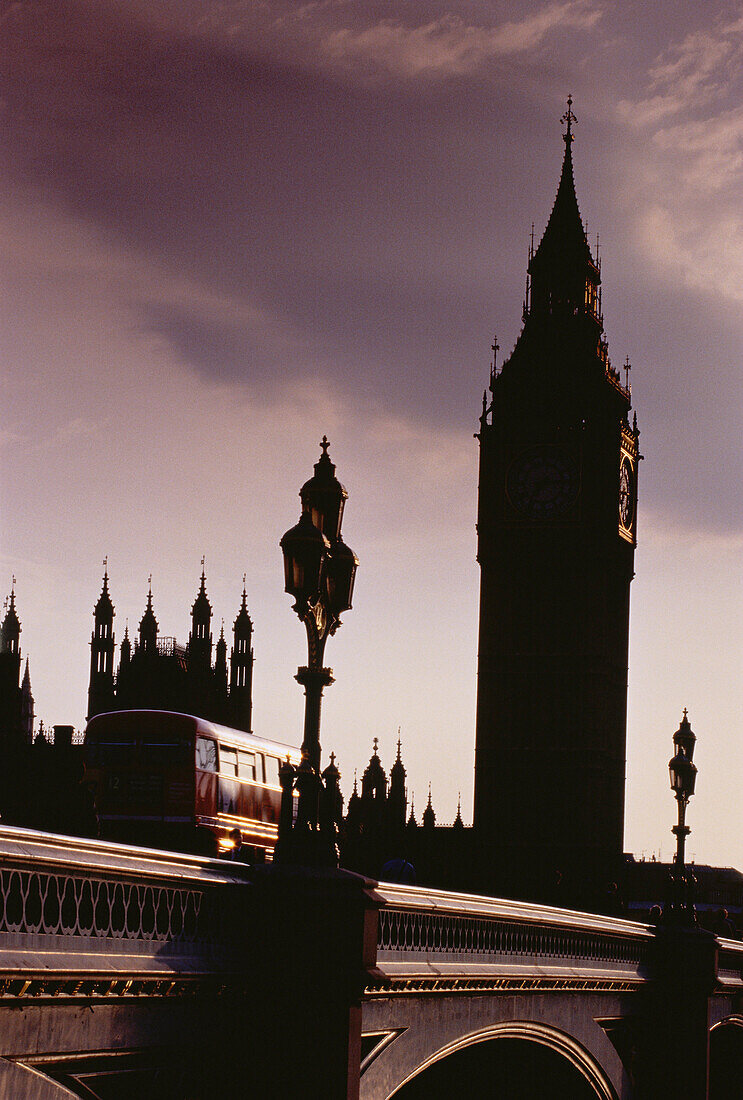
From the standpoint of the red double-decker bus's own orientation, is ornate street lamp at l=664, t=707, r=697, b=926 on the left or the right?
on its left

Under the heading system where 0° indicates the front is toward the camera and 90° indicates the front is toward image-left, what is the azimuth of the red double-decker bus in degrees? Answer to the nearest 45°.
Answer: approximately 45°

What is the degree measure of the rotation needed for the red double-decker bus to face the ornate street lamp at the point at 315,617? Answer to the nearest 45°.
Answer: approximately 45° to its left
